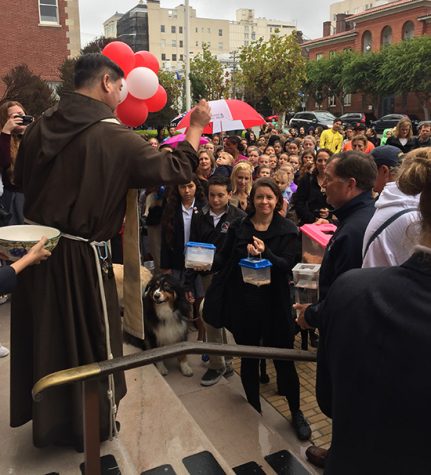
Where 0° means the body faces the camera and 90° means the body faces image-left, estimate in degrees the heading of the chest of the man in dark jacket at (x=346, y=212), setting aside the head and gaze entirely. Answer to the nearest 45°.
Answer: approximately 90°

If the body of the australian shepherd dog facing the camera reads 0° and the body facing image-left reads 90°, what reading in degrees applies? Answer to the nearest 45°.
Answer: approximately 0°

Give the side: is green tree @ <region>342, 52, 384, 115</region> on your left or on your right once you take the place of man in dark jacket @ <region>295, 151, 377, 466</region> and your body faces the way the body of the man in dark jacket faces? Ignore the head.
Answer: on your right

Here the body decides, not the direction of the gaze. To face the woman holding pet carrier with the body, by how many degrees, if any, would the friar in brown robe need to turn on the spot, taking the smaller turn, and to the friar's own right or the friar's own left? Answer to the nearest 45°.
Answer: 0° — they already face them

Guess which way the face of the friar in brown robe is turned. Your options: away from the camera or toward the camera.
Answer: away from the camera

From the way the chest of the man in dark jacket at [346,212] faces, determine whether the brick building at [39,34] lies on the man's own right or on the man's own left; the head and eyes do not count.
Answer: on the man's own right

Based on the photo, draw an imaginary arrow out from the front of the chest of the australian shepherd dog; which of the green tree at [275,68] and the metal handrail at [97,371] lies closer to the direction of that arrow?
the metal handrail

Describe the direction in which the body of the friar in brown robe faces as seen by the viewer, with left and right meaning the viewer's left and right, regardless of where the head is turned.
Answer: facing away from the viewer and to the right of the viewer

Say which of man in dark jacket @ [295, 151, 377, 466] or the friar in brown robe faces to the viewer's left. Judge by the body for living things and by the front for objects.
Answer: the man in dark jacket

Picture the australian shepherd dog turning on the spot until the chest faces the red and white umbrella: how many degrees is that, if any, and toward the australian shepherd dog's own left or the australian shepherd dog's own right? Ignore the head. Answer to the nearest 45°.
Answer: approximately 180°
